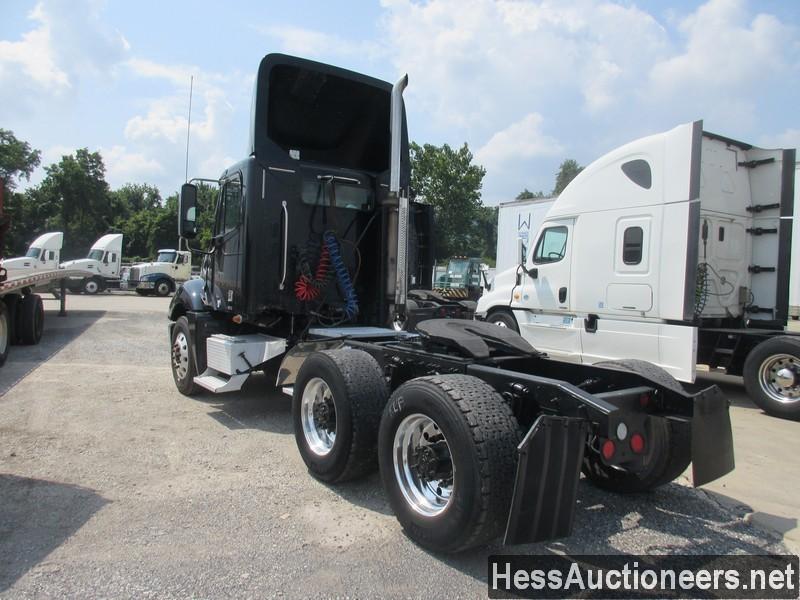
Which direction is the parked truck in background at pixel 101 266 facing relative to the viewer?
to the viewer's left

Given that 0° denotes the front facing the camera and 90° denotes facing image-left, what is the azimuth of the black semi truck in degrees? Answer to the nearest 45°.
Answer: approximately 135°

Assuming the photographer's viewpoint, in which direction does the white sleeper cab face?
facing away from the viewer and to the left of the viewer

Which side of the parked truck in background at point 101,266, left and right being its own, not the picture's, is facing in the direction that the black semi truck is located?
left

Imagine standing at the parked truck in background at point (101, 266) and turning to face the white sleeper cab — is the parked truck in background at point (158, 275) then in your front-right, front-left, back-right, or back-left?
front-left

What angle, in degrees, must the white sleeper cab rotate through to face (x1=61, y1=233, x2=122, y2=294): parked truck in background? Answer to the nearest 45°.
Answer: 0° — it already faces it

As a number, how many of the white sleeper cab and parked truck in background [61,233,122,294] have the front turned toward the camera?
0
